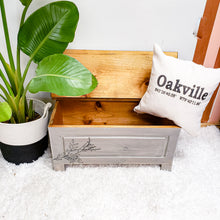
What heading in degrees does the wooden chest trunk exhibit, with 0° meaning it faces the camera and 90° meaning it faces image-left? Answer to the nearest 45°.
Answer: approximately 0°
